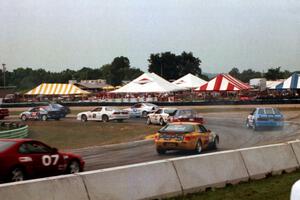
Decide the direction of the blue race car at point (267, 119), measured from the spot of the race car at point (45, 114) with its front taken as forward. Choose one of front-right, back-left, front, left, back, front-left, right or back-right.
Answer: back

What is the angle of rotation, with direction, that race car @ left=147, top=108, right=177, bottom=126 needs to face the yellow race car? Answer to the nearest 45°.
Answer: approximately 135° to its left

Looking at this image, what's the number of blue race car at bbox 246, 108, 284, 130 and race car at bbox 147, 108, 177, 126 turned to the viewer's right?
0

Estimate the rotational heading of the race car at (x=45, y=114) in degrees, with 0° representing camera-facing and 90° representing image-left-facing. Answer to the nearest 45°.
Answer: approximately 135°

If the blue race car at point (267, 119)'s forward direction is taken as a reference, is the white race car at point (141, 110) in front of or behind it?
in front

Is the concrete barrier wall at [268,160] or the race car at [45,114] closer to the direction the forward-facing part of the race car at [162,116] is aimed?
the race car

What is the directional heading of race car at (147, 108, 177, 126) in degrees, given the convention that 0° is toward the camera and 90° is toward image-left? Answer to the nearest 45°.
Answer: approximately 135°
